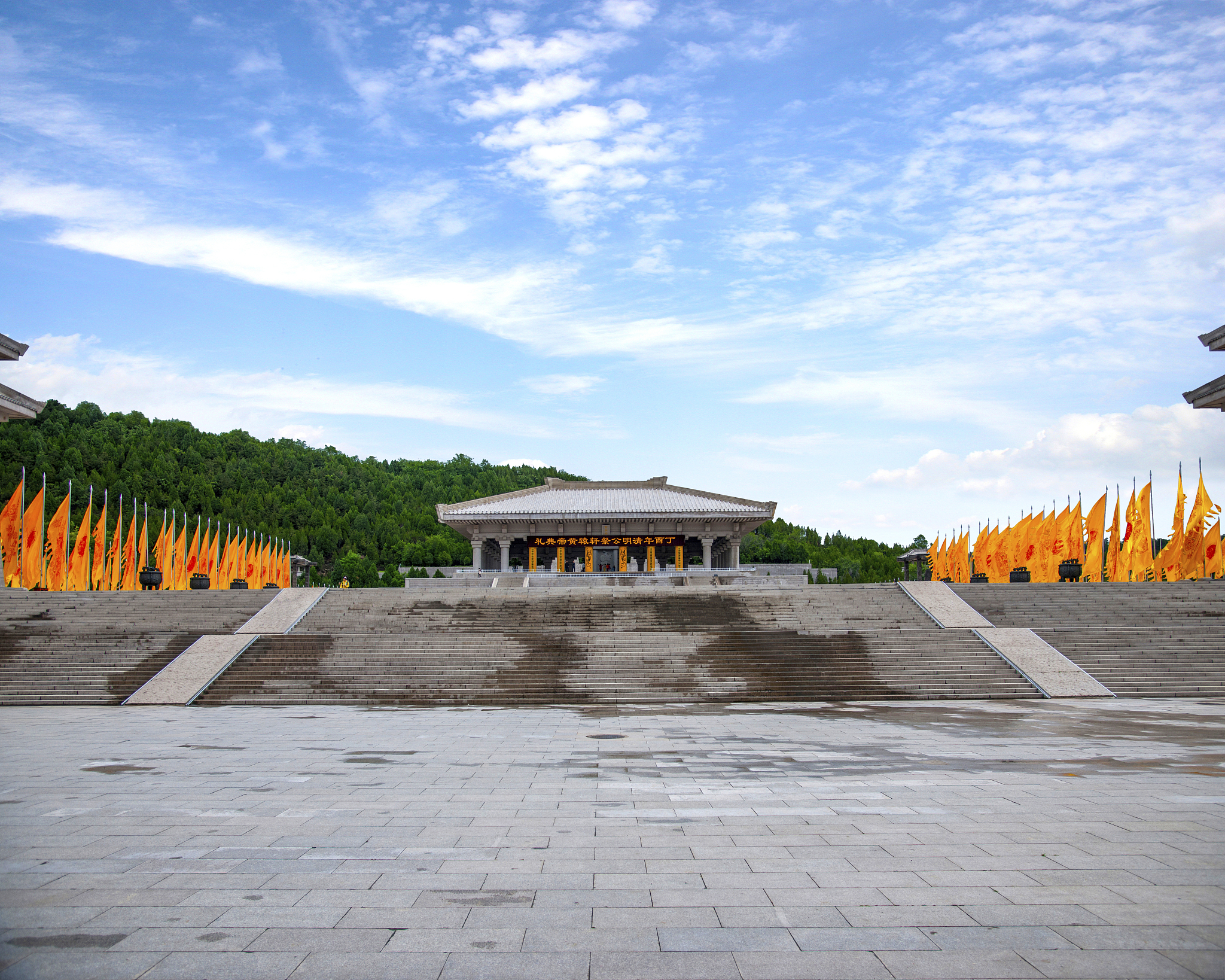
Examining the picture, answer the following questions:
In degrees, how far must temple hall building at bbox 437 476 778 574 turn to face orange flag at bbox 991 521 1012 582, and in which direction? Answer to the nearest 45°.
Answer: approximately 90° to its left

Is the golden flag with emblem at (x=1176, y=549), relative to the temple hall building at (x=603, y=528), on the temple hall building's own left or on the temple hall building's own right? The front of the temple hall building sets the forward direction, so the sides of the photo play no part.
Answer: on the temple hall building's own left

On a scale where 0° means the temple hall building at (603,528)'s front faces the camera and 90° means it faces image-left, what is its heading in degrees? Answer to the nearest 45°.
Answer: approximately 0°

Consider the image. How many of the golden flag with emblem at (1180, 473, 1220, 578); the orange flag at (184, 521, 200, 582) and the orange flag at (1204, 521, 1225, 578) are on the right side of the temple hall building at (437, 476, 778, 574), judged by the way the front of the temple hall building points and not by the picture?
1

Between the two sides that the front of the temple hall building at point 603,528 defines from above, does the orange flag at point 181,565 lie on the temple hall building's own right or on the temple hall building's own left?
on the temple hall building's own right

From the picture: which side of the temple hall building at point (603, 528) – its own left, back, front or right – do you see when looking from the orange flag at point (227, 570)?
right

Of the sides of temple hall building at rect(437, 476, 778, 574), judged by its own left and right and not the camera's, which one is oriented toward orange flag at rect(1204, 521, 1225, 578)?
left

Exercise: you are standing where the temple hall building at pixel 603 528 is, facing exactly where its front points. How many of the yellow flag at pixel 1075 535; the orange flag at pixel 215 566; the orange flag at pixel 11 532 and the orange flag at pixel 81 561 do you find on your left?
1

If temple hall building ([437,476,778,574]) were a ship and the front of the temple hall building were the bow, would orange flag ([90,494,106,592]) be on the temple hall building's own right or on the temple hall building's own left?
on the temple hall building's own right

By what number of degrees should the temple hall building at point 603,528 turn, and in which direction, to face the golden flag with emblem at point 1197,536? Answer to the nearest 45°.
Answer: approximately 45° to its left

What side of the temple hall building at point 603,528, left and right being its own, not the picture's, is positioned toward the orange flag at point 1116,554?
left

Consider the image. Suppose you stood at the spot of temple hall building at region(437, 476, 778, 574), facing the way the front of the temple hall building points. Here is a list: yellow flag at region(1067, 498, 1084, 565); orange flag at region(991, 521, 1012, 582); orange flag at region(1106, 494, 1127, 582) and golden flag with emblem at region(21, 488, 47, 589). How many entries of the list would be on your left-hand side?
3

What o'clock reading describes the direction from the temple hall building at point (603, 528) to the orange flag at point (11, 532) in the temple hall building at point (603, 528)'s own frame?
The orange flag is roughly at 2 o'clock from the temple hall building.

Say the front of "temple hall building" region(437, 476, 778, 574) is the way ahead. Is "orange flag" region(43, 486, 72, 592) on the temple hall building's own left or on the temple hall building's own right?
on the temple hall building's own right

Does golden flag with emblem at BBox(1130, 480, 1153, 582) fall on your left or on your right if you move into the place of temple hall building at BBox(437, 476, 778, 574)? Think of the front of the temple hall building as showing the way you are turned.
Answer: on your left
